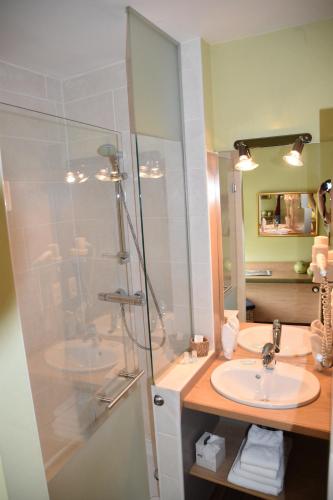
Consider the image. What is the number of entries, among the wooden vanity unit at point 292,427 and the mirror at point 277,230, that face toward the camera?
2

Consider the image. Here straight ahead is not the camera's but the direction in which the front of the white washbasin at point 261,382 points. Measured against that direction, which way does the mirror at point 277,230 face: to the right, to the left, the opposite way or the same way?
the same way

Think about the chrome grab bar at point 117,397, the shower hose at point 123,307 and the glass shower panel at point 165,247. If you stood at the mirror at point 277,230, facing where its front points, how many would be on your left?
0

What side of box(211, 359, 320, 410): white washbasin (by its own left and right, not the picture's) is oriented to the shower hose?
right

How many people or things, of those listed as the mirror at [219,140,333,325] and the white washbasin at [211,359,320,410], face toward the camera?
2

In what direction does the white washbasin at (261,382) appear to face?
toward the camera

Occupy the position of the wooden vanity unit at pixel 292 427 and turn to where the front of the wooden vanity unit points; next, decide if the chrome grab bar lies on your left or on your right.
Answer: on your right

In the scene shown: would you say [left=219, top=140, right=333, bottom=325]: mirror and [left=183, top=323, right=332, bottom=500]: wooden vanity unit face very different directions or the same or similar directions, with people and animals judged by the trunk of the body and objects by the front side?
same or similar directions

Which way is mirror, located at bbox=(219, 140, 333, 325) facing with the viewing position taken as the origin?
facing the viewer

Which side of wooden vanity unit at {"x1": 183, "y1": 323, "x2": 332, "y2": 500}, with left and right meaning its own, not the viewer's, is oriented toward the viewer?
front

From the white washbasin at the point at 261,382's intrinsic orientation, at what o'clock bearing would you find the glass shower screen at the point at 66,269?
The glass shower screen is roughly at 3 o'clock from the white washbasin.

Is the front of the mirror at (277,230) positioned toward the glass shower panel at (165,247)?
no
